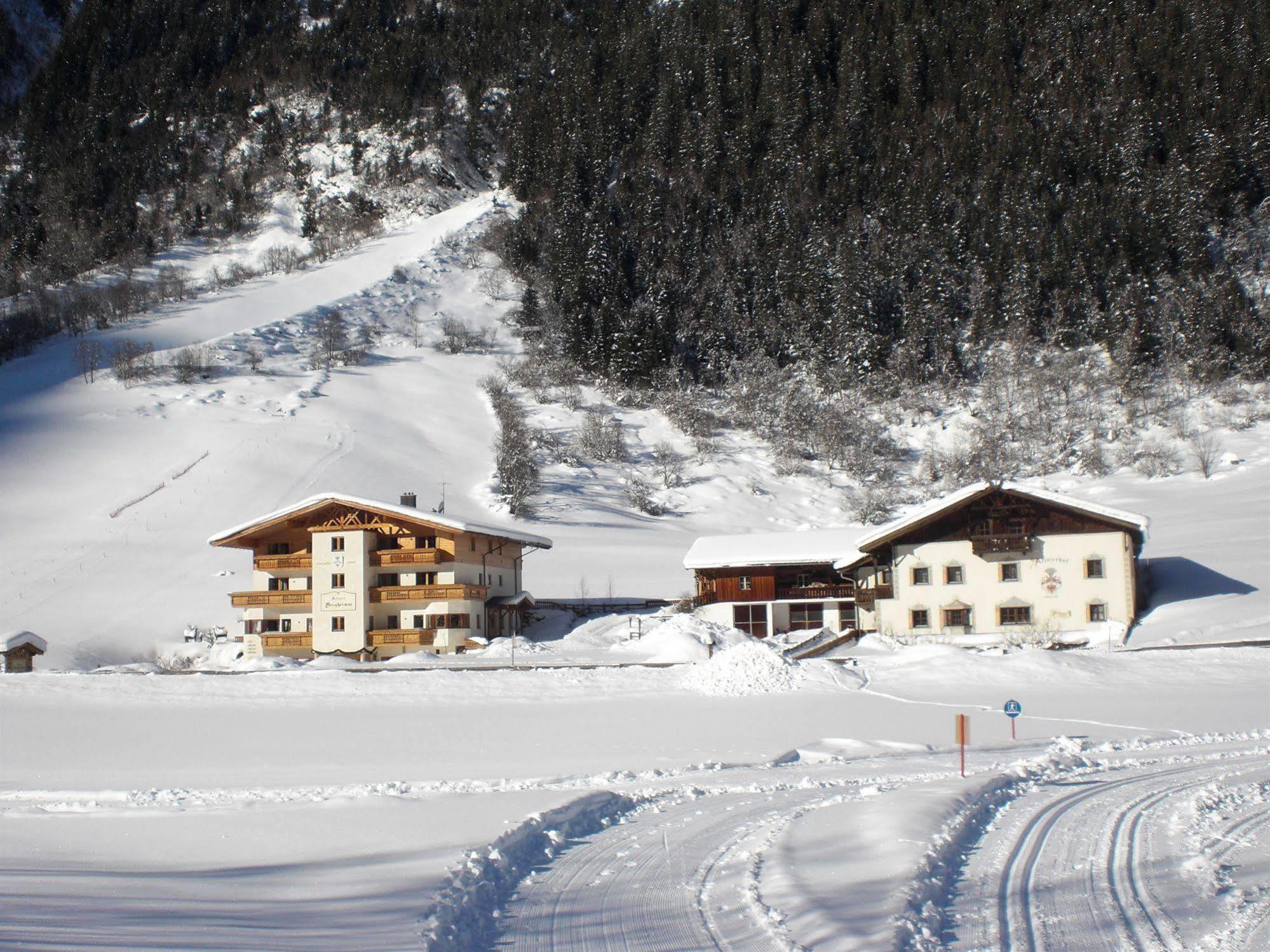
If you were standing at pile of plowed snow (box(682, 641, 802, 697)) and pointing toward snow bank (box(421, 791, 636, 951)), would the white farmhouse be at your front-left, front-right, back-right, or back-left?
back-left

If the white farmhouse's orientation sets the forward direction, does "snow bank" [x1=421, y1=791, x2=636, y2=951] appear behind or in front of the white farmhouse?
in front

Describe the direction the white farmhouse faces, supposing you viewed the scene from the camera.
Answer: facing the viewer

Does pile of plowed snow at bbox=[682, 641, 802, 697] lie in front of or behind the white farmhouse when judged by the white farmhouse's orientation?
in front
